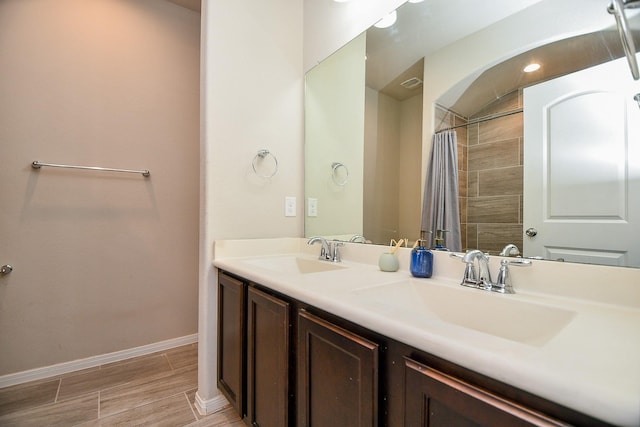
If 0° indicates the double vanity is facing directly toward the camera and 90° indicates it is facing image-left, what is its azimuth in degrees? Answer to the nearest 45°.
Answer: approximately 45°

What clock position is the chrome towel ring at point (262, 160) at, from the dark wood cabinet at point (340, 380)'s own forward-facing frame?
The chrome towel ring is roughly at 3 o'clock from the dark wood cabinet.

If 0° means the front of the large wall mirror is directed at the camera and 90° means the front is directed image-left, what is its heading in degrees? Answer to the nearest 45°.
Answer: approximately 45°

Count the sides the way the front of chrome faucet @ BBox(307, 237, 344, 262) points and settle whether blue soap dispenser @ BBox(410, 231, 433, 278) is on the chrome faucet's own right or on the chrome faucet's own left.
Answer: on the chrome faucet's own left

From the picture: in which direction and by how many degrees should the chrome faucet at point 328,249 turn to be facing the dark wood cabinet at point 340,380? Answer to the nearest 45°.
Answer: approximately 45° to its left

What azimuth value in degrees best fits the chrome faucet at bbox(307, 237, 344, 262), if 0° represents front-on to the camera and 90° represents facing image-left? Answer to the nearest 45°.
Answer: approximately 45°

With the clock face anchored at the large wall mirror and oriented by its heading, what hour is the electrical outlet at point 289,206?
The electrical outlet is roughly at 2 o'clock from the large wall mirror.

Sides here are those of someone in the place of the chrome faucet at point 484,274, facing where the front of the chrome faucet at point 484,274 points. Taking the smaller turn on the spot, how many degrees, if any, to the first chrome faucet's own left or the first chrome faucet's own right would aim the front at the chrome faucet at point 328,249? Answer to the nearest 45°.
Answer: approximately 45° to the first chrome faucet's own right

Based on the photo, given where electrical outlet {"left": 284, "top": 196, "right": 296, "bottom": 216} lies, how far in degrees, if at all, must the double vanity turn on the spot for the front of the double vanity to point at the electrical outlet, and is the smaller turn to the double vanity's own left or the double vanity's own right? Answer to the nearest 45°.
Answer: approximately 90° to the double vanity's own right
